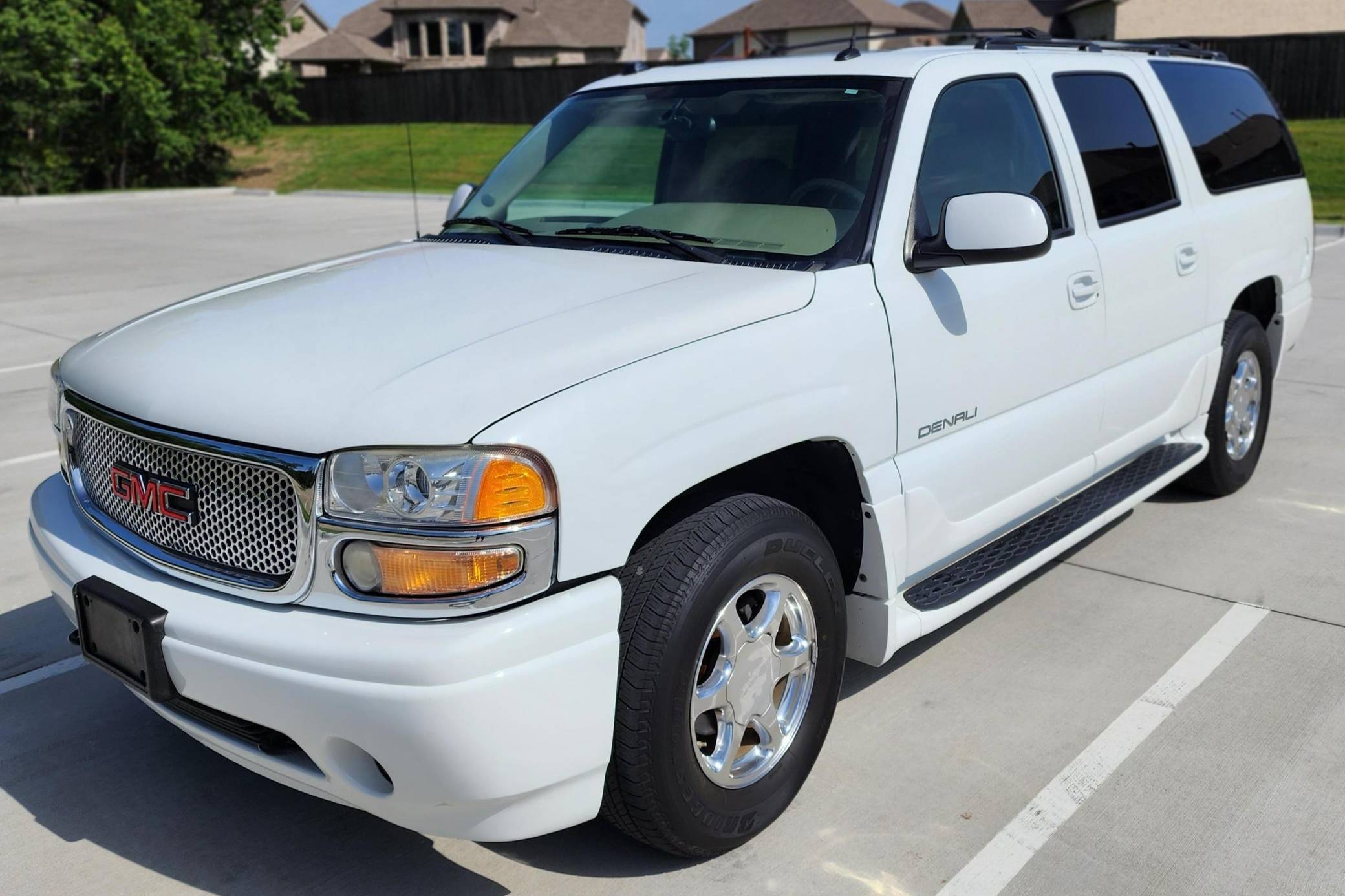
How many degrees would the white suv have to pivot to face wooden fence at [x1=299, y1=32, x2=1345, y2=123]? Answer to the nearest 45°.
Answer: approximately 135° to its right

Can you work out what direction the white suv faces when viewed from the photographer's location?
facing the viewer and to the left of the viewer
